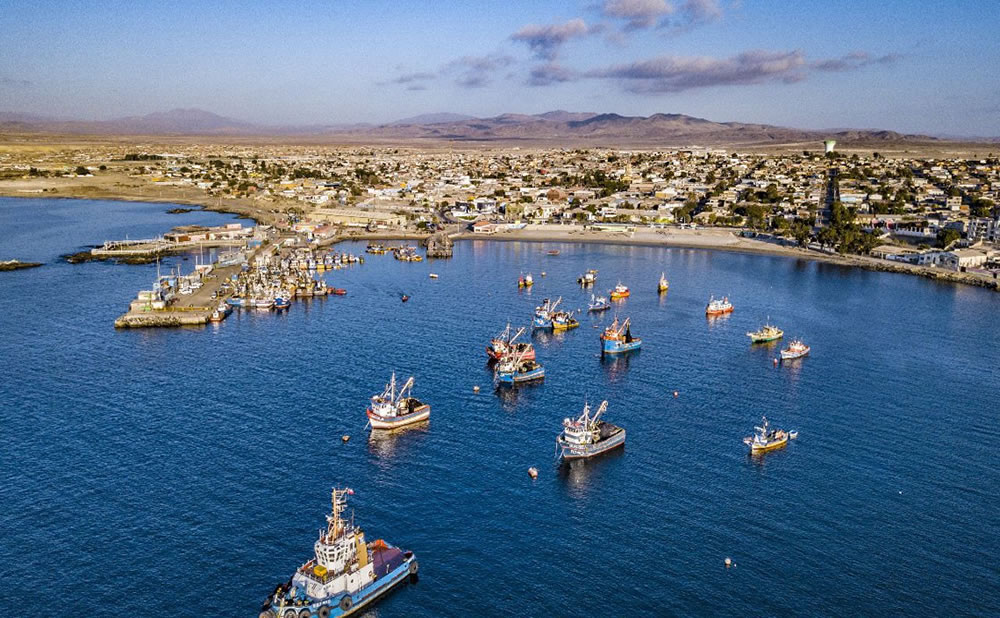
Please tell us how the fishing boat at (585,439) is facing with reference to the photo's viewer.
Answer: facing the viewer and to the left of the viewer

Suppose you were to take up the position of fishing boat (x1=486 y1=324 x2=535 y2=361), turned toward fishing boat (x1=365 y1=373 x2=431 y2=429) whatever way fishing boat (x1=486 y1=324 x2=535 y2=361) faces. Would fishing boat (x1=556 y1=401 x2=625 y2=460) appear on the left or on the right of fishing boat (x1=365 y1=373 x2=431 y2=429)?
left

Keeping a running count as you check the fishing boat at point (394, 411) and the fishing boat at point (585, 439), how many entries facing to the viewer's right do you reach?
0

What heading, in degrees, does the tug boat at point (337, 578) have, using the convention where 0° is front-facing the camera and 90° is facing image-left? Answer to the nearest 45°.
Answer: approximately 45°

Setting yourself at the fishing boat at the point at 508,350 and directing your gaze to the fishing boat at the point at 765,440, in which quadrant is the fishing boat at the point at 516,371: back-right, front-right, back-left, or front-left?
front-right

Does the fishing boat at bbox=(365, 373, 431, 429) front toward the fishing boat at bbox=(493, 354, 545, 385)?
no

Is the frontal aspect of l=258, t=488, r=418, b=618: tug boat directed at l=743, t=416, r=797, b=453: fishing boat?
no

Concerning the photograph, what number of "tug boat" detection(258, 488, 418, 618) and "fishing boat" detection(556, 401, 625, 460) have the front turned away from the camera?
0

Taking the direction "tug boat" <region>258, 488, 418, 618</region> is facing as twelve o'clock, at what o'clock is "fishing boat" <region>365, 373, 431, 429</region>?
"fishing boat" <region>365, 373, 431, 429</region> is roughly at 5 o'clock from "tug boat" <region>258, 488, 418, 618</region>.

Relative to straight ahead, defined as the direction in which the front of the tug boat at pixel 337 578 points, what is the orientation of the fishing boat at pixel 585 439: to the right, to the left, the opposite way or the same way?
the same way

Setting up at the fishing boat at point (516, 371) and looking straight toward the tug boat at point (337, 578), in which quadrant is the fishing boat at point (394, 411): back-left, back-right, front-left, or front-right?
front-right

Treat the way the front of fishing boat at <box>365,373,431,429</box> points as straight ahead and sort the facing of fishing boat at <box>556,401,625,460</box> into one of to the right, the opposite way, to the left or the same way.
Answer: the same way

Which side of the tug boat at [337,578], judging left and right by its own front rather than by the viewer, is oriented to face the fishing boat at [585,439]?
back

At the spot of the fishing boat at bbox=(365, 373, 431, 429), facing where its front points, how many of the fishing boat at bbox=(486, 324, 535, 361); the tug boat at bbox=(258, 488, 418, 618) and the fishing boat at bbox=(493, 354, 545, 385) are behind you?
2

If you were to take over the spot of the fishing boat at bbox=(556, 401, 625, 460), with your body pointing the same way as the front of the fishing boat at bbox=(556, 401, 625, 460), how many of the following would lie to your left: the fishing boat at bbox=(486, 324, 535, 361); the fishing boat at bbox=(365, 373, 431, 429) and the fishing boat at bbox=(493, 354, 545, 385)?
0

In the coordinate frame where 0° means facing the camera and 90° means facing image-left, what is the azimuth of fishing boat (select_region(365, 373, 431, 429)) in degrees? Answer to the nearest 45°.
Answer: approximately 45°

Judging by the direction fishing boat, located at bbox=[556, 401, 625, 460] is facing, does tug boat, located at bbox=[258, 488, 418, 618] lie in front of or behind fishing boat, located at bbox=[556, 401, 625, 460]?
in front

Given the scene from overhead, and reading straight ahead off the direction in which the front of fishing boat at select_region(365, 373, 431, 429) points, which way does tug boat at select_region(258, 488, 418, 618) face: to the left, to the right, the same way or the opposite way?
the same way

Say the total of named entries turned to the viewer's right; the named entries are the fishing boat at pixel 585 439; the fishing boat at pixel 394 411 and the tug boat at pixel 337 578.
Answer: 0
